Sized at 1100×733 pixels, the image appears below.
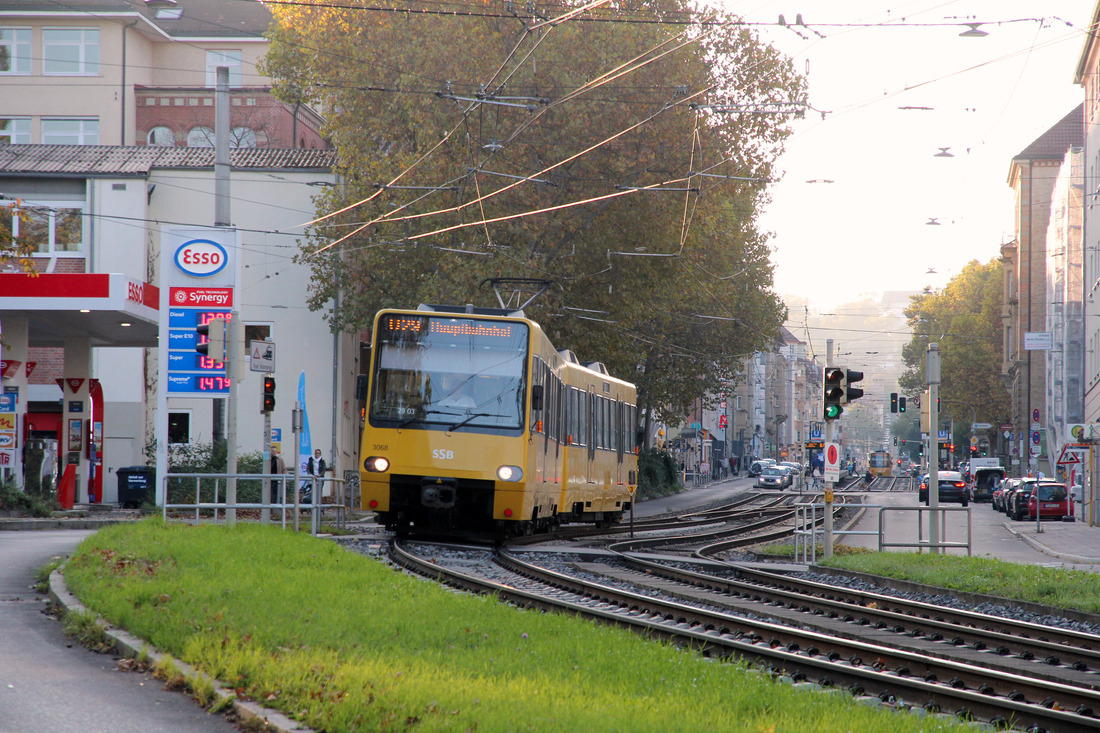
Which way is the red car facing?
away from the camera

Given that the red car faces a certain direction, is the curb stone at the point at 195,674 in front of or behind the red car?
behind

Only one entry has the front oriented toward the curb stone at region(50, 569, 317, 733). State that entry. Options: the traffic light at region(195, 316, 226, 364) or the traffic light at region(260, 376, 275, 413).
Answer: the traffic light at region(260, 376, 275, 413)

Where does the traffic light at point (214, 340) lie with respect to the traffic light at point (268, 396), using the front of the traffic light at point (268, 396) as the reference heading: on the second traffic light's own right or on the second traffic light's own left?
on the second traffic light's own right

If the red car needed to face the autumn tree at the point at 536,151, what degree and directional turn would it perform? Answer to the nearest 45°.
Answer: approximately 135° to its left

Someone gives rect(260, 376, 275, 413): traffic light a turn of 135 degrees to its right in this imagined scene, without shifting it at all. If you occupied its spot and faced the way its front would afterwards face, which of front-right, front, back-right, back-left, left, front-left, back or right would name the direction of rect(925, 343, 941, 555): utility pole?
back-right

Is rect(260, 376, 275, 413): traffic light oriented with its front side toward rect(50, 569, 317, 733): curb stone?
yes

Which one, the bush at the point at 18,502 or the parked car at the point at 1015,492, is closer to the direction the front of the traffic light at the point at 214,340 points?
the bush
